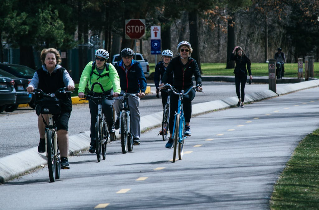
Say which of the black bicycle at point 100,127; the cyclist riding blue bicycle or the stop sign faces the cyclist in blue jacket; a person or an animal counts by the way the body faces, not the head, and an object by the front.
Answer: the stop sign

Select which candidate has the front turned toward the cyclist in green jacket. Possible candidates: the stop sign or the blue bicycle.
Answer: the stop sign

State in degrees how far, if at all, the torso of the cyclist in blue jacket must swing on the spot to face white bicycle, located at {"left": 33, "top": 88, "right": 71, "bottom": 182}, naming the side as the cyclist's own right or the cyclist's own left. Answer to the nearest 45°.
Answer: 0° — they already face it

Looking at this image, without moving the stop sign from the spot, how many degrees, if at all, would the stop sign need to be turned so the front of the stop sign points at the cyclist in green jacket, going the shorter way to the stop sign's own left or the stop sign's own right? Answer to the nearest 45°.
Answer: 0° — it already faces them

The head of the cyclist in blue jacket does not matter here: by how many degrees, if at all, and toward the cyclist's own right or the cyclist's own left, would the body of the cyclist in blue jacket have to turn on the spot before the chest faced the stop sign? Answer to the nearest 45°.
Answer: approximately 180°

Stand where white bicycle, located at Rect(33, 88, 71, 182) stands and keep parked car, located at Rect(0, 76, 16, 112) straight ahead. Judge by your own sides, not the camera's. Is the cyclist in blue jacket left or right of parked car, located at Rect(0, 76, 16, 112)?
right

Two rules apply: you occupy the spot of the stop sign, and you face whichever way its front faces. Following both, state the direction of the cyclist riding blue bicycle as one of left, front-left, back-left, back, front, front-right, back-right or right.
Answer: front

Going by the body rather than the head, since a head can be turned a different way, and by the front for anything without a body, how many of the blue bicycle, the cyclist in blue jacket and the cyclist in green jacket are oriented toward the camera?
3

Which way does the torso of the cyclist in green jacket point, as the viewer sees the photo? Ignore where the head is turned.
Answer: toward the camera

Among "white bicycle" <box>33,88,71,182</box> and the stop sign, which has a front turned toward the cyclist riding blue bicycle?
the stop sign

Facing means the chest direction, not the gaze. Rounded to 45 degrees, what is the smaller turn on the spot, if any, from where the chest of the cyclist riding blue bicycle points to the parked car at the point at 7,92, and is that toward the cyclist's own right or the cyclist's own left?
approximately 135° to the cyclist's own right

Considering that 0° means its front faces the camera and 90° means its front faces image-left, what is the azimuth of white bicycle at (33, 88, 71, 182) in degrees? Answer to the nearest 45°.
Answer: approximately 0°

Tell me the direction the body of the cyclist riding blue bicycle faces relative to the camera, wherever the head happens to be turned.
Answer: toward the camera

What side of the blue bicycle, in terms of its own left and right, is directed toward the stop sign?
back
